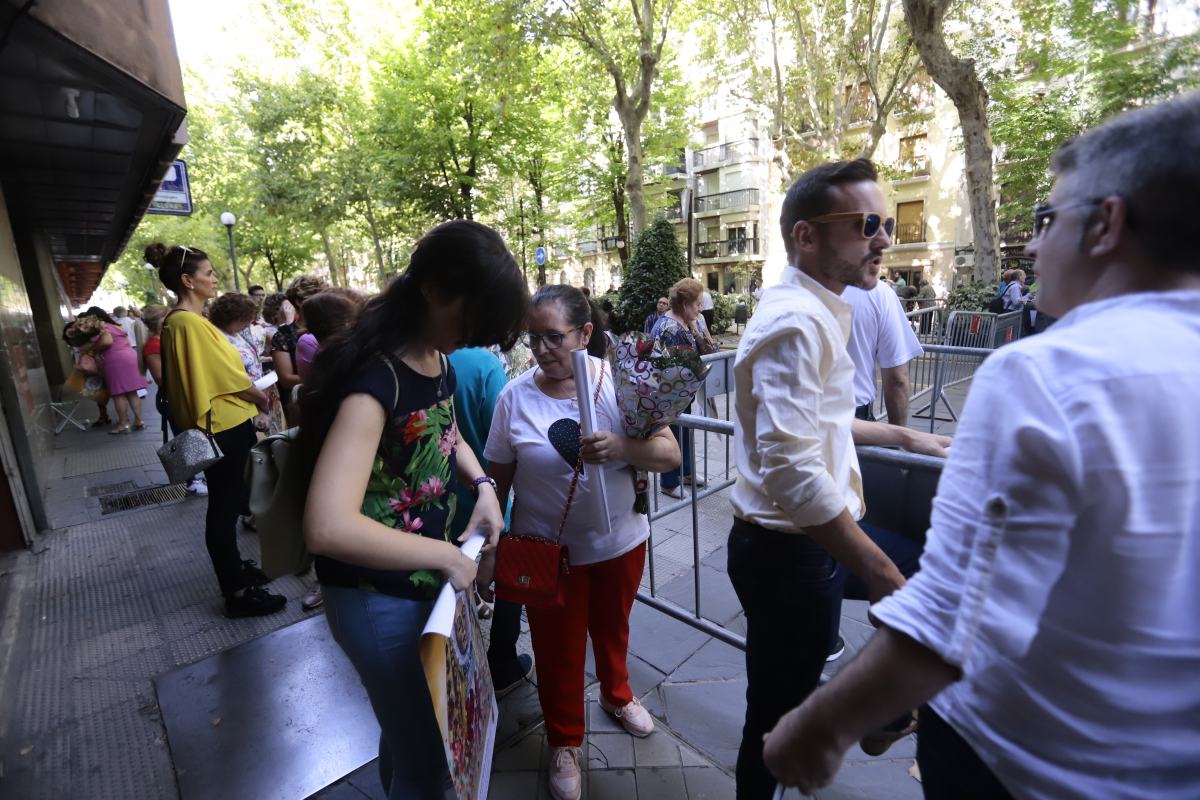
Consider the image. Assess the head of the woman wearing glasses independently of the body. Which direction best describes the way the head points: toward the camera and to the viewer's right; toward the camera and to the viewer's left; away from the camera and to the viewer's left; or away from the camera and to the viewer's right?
toward the camera and to the viewer's left

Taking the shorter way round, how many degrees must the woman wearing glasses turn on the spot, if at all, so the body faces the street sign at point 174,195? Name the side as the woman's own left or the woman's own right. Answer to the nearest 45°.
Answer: approximately 135° to the woman's own right

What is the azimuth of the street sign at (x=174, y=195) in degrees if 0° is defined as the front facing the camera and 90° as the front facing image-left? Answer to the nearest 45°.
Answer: approximately 0°

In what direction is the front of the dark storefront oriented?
to the viewer's right

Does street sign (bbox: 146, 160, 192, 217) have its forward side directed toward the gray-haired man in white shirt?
yes

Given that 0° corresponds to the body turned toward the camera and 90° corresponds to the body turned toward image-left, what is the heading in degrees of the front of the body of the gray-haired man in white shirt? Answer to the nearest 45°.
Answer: approximately 135°

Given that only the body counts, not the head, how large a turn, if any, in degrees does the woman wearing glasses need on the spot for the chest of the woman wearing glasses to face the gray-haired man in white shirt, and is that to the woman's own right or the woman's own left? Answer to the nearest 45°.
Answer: approximately 45° to the woman's own left

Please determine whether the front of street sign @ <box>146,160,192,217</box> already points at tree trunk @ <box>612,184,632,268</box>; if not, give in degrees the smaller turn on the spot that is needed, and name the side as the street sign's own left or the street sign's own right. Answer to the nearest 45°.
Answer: approximately 135° to the street sign's own left

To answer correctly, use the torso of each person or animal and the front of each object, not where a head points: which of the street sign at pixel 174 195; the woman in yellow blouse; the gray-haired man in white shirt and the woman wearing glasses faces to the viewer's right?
the woman in yellow blouse

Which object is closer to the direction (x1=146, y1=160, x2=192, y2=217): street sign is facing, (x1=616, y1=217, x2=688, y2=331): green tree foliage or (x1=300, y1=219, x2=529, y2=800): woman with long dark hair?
the woman with long dark hair

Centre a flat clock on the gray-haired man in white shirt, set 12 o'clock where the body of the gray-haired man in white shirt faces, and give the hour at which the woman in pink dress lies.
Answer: The woman in pink dress is roughly at 11 o'clock from the gray-haired man in white shirt.

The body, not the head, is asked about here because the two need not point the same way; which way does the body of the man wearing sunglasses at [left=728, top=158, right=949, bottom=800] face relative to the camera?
to the viewer's right

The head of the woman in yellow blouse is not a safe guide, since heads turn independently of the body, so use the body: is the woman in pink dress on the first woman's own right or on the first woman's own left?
on the first woman's own left

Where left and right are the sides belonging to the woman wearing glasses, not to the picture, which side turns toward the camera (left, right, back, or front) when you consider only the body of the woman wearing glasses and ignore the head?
front

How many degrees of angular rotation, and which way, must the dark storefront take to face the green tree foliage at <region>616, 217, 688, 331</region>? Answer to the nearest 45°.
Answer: approximately 45° to its left
